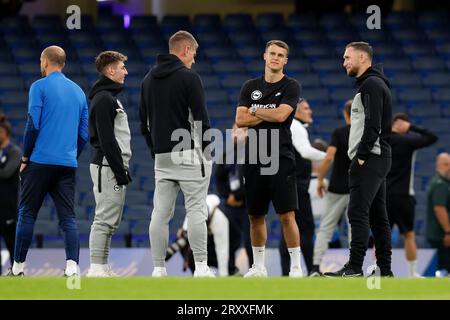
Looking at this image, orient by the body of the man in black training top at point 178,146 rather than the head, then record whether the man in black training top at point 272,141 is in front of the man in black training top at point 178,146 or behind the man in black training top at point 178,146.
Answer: in front

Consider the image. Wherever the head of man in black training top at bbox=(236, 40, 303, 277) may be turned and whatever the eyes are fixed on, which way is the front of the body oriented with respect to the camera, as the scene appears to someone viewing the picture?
toward the camera

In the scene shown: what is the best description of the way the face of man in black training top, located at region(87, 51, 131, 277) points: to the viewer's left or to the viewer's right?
to the viewer's right

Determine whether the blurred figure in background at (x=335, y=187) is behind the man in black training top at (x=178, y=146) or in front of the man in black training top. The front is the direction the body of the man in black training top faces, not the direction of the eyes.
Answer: in front

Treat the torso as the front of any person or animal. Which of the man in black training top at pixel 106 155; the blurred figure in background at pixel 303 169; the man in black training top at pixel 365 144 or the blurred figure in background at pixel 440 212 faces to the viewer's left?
the man in black training top at pixel 365 144

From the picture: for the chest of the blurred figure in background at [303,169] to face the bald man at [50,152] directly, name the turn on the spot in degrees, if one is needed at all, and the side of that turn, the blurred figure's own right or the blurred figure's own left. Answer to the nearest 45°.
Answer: approximately 135° to the blurred figure's own right

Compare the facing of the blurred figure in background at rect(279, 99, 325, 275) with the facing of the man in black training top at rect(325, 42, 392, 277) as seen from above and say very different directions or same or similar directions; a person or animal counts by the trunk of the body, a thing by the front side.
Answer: very different directions

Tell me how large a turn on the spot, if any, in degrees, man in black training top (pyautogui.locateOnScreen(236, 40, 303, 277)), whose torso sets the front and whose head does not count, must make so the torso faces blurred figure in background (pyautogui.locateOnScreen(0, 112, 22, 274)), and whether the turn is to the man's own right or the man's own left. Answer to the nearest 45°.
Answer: approximately 135° to the man's own right

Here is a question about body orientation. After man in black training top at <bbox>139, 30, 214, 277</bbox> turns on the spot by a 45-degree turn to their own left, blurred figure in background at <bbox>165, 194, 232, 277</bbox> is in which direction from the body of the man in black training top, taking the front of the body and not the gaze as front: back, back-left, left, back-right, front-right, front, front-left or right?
front

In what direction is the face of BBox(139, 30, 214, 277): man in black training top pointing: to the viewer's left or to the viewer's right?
to the viewer's right

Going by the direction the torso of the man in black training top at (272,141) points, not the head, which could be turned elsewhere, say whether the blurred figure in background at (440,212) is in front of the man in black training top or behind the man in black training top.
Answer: behind

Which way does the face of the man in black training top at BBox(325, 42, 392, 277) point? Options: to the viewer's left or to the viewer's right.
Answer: to the viewer's left

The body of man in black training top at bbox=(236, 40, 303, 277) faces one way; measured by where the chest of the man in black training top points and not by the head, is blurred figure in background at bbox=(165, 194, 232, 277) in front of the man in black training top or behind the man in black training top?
behind
